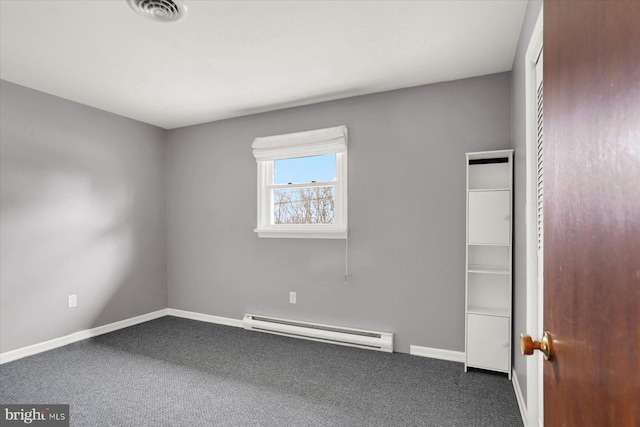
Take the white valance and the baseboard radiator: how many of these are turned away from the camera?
0

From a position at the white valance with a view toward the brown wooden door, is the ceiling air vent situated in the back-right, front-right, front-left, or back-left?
front-right

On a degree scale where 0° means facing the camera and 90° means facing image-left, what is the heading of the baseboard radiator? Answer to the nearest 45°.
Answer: approximately 45°

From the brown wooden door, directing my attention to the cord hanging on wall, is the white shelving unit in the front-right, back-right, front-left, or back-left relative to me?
front-right

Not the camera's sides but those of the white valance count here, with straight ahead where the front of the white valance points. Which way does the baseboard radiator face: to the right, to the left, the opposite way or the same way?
the same way

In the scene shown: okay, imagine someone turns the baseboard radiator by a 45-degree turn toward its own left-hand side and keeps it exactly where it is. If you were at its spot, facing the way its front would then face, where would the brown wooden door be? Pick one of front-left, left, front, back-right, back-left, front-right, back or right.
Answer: front

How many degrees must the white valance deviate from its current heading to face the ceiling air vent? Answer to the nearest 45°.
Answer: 0° — it already faces it
